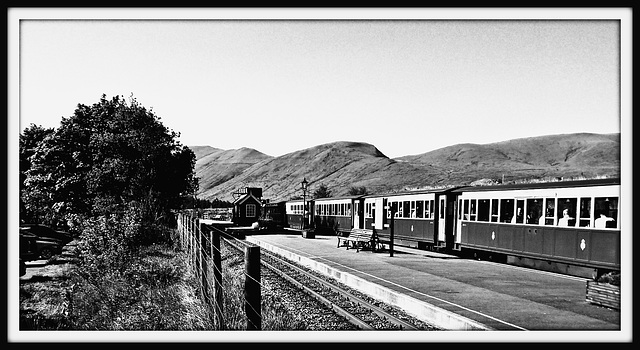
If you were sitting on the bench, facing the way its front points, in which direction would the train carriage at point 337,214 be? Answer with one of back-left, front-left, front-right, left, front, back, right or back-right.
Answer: back-right

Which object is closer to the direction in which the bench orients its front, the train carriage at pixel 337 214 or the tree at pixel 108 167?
the tree

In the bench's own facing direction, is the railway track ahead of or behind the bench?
ahead

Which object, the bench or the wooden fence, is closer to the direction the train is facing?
the bench

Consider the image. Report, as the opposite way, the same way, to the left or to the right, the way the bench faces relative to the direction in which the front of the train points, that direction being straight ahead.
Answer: to the left

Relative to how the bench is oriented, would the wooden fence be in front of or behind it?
in front

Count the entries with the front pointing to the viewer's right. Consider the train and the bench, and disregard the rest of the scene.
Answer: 0

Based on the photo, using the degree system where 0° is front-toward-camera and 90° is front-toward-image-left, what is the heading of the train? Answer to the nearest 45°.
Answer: approximately 135°
